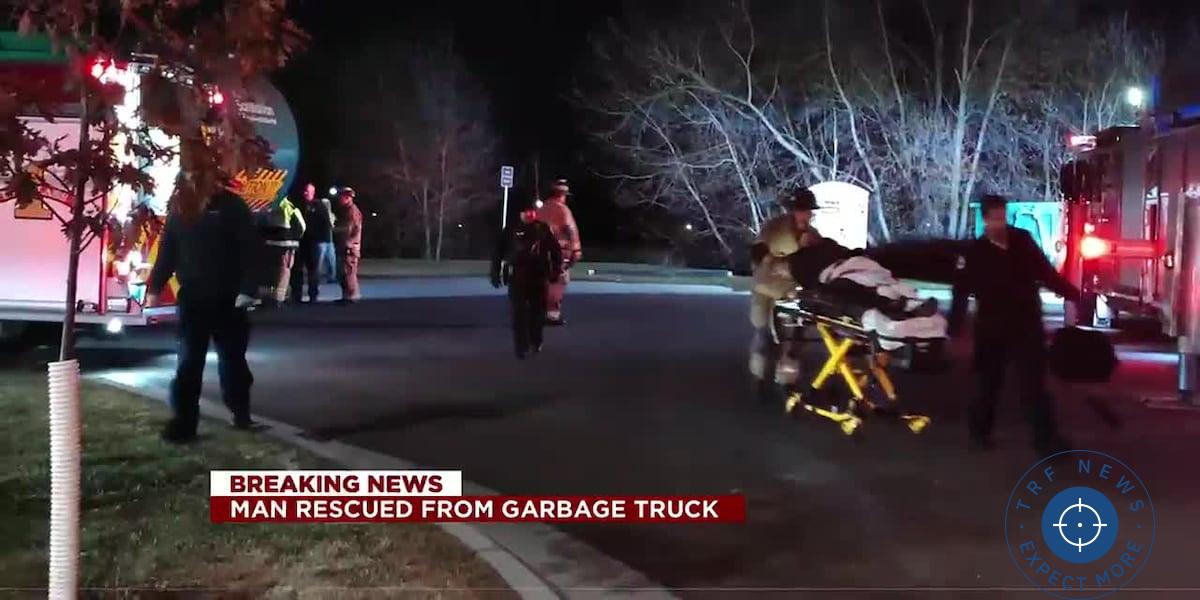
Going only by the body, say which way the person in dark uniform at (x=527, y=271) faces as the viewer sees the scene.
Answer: toward the camera

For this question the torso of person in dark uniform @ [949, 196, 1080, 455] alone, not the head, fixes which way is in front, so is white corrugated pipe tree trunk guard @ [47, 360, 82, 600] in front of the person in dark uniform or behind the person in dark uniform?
in front

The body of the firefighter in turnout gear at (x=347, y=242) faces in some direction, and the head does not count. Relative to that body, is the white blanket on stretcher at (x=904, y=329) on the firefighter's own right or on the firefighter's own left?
on the firefighter's own left

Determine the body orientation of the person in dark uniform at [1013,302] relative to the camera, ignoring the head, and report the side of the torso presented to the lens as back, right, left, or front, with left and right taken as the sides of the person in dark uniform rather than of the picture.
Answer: front

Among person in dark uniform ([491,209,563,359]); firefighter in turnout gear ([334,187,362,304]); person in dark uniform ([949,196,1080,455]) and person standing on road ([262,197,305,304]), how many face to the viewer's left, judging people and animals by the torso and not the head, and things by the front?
1

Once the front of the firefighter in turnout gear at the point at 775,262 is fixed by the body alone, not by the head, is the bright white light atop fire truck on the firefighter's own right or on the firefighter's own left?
on the firefighter's own left

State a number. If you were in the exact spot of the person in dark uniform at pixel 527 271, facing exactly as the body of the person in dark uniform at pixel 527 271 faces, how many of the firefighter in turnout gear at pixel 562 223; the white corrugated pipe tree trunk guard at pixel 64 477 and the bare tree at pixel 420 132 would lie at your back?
2
